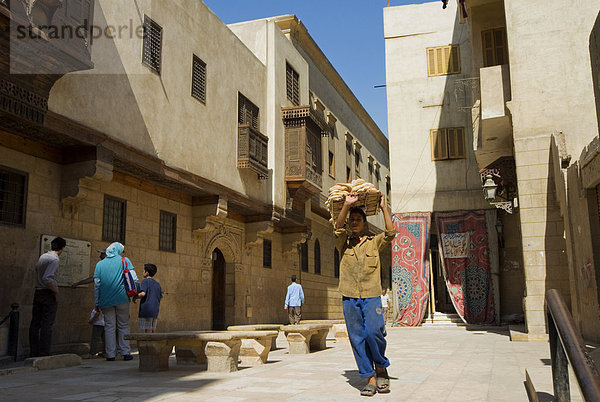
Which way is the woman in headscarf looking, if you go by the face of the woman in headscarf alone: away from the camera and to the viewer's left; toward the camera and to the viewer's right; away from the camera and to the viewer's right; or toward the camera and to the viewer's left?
away from the camera and to the viewer's left

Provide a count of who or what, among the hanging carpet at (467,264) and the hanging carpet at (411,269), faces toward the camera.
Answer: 2

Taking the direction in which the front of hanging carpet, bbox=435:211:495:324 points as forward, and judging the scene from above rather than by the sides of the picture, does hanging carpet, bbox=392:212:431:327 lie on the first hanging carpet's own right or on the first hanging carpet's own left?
on the first hanging carpet's own right

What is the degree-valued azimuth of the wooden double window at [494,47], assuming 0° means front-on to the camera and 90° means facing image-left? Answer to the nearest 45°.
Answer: approximately 0°

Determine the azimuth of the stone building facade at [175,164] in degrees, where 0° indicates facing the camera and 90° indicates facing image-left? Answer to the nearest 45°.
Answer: approximately 315°

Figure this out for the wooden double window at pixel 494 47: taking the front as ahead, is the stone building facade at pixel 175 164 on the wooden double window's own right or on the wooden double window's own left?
on the wooden double window's own right

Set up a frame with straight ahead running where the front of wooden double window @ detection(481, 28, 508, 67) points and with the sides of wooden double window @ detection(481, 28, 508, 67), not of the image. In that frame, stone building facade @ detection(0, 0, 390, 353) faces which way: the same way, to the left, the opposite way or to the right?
to the left
